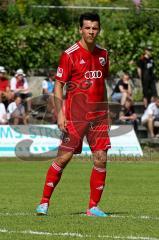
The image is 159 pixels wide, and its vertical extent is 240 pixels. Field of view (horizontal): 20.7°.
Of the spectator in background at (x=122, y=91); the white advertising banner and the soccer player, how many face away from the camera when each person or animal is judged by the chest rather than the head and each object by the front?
0

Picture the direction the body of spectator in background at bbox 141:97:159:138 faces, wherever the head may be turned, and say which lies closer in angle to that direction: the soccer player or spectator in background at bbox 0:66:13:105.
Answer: the soccer player

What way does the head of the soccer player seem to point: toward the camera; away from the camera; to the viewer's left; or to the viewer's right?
toward the camera

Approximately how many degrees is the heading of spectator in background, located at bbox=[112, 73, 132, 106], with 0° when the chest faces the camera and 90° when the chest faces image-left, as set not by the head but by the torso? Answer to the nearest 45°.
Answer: approximately 315°

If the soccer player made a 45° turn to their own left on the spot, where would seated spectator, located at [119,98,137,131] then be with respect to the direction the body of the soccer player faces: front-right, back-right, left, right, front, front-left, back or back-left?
left

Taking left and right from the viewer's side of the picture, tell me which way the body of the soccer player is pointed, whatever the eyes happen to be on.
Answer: facing the viewer and to the right of the viewer

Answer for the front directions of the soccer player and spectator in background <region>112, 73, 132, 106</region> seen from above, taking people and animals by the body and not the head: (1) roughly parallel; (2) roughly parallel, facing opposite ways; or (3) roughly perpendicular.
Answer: roughly parallel

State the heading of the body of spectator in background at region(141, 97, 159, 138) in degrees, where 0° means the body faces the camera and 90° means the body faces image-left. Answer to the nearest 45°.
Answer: approximately 315°

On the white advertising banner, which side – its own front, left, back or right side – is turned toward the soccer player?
front

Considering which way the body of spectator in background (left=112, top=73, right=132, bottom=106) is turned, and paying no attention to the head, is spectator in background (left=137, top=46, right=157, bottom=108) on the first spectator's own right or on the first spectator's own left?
on the first spectator's own left

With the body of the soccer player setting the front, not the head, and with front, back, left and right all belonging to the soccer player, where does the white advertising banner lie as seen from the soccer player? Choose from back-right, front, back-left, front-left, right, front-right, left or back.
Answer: back-left

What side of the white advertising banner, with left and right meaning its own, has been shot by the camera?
front

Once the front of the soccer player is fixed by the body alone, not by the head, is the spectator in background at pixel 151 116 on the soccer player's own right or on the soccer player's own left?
on the soccer player's own left
